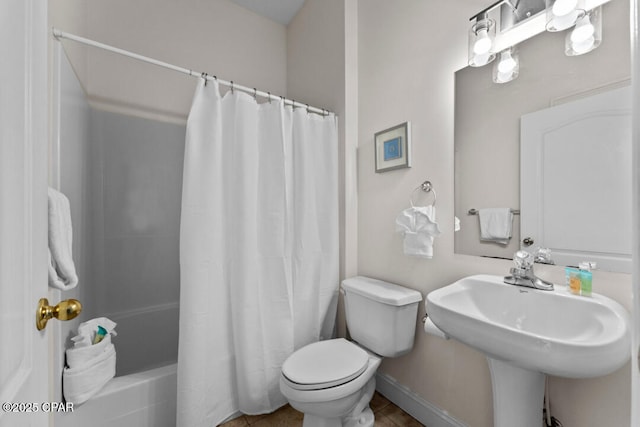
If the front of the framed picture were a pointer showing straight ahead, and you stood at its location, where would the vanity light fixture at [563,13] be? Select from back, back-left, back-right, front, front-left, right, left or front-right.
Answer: left

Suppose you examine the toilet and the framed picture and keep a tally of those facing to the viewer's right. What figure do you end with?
0

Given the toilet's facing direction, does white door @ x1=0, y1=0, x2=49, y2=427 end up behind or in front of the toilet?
in front

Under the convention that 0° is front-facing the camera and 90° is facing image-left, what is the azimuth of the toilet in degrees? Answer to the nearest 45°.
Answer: approximately 45°

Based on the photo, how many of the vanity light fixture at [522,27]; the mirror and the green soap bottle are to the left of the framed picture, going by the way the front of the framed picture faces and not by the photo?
3

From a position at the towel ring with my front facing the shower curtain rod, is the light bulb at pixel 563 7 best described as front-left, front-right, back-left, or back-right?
back-left

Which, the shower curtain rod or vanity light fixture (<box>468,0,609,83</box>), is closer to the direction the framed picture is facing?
the shower curtain rod

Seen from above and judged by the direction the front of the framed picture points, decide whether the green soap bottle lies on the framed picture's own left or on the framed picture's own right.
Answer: on the framed picture's own left

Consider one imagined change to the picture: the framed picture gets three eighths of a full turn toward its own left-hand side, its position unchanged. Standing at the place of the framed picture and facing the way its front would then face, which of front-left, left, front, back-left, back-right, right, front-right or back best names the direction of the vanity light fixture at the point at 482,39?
front-right

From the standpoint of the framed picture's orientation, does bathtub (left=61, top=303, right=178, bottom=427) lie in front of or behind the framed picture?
in front

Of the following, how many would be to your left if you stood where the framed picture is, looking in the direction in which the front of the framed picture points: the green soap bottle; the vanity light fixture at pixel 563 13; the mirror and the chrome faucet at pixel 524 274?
4

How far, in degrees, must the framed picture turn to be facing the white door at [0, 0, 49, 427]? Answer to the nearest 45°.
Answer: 0° — it already faces it
